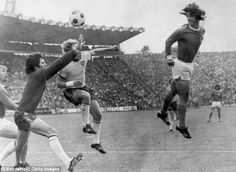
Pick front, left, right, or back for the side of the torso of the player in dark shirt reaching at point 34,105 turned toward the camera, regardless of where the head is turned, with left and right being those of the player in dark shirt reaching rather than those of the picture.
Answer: right

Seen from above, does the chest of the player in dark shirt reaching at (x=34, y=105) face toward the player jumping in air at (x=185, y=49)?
yes

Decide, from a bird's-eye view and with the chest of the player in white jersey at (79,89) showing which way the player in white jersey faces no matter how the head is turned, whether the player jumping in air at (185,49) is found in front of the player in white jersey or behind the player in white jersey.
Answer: in front

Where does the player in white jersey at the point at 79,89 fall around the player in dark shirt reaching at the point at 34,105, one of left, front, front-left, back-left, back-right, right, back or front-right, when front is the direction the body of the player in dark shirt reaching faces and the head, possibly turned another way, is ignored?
front-left
